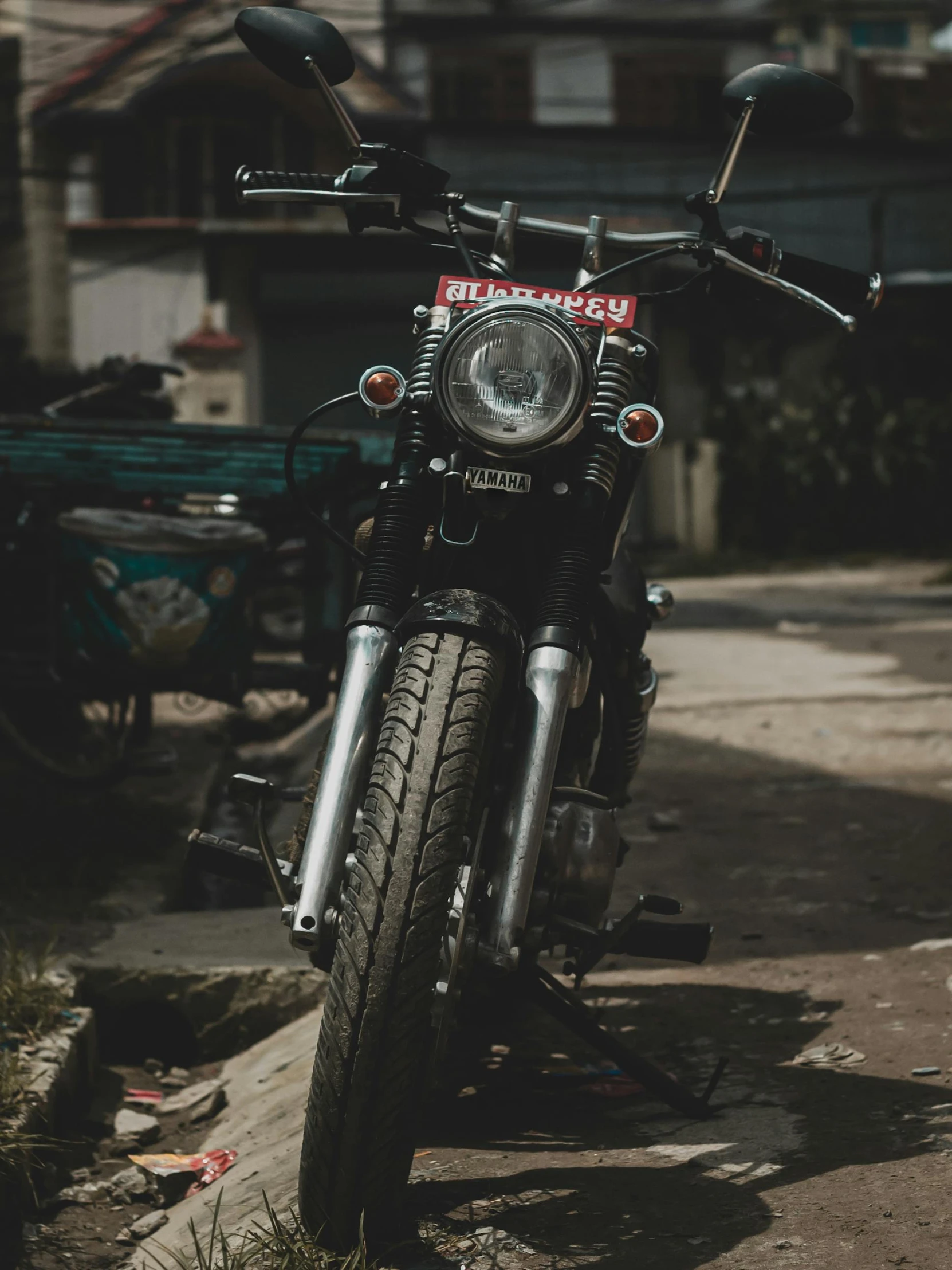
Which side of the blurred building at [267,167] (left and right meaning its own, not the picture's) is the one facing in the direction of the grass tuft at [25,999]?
front

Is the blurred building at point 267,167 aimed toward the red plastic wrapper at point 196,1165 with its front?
yes

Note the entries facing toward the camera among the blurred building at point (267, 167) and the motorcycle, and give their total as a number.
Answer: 2

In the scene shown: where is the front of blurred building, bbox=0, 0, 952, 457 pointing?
toward the camera

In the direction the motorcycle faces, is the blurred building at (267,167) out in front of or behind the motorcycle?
behind

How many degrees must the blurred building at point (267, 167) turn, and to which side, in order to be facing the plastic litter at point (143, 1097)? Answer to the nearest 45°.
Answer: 0° — it already faces it

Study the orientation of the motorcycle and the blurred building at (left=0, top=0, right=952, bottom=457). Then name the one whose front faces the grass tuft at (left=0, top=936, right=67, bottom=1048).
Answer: the blurred building

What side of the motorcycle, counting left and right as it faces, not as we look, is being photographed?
front

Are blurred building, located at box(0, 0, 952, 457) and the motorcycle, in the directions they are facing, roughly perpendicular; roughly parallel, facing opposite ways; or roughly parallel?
roughly parallel

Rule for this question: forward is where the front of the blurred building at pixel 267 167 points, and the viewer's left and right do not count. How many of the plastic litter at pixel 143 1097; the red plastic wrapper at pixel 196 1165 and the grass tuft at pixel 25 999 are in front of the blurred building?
3
